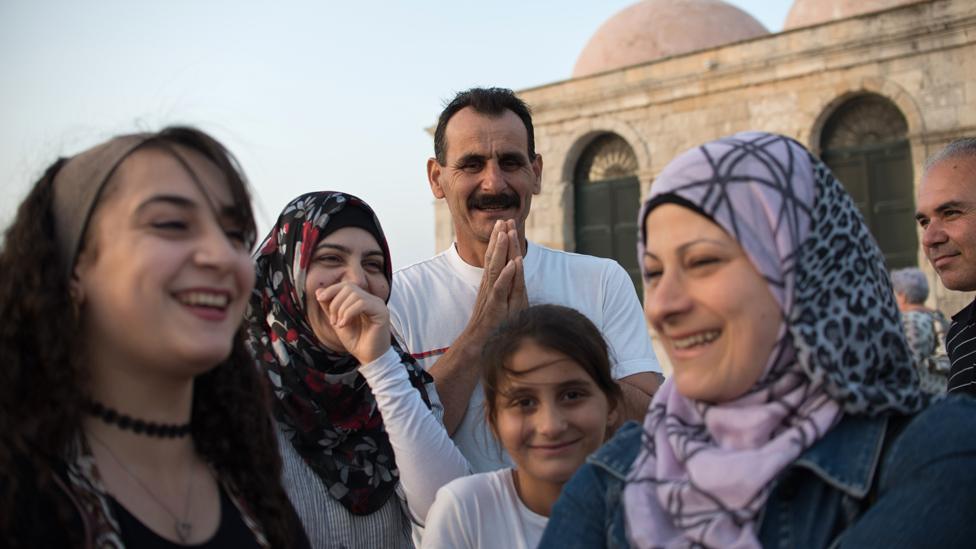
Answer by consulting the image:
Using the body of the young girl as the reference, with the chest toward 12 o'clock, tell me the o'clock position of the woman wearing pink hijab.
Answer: The woman wearing pink hijab is roughly at 11 o'clock from the young girl.

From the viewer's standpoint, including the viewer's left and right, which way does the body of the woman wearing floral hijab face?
facing the viewer and to the right of the viewer

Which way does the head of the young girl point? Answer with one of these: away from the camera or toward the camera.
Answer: toward the camera

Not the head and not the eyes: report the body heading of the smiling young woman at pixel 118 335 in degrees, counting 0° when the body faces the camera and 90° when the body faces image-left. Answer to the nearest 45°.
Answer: approximately 315°

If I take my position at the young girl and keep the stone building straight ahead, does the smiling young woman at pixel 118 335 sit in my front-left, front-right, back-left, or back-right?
back-left

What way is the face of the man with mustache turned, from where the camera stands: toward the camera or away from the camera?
toward the camera

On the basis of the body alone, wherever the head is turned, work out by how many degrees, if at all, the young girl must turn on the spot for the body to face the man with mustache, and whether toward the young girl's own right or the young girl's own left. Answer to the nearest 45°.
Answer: approximately 180°

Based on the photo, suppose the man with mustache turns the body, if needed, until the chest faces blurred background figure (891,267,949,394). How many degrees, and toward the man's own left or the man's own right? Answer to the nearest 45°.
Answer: approximately 135° to the man's own left

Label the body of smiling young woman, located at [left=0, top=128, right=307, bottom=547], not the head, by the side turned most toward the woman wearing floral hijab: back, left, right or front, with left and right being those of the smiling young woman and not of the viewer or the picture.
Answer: left

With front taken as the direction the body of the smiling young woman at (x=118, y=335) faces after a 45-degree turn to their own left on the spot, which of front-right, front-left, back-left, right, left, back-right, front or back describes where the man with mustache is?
front-left

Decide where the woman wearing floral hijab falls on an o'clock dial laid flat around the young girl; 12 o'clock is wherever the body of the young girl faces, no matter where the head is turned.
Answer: The woman wearing floral hijab is roughly at 4 o'clock from the young girl.

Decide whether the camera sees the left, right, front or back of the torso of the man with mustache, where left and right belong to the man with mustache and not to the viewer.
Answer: front

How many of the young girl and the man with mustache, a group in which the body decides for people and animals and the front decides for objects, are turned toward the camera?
2

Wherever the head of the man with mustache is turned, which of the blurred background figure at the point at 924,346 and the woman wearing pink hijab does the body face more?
the woman wearing pink hijab

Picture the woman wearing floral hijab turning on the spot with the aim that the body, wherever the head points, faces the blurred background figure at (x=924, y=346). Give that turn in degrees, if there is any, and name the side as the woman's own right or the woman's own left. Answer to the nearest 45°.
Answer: approximately 90° to the woman's own left

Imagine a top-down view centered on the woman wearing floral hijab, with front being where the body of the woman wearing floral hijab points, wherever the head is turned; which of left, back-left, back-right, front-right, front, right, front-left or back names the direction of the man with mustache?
left

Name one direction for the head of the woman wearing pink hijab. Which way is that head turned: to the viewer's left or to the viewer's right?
to the viewer's left
